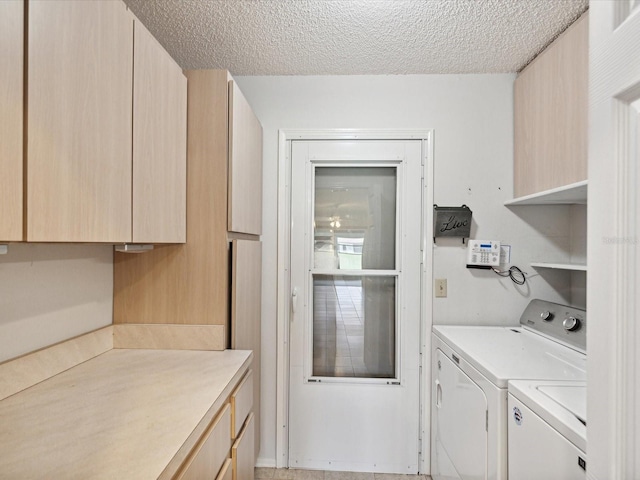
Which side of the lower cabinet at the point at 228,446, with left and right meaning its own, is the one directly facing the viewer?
right

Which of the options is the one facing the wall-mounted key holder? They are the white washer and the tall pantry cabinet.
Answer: the tall pantry cabinet

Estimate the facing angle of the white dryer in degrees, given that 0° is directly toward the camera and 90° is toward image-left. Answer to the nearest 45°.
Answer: approximately 45°

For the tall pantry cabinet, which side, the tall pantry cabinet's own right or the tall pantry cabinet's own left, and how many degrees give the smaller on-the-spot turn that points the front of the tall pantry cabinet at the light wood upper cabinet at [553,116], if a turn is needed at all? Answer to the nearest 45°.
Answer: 0° — it already faces it

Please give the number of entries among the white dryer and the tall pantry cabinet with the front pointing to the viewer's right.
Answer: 1

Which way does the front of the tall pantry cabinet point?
to the viewer's right

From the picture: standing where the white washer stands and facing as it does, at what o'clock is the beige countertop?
The beige countertop is roughly at 12 o'clock from the white washer.

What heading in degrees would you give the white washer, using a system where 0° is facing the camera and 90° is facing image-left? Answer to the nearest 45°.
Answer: approximately 45°
